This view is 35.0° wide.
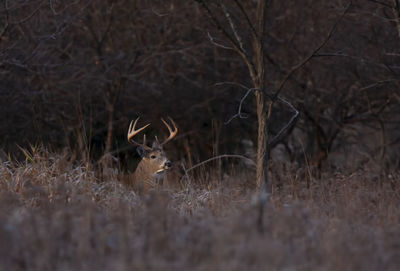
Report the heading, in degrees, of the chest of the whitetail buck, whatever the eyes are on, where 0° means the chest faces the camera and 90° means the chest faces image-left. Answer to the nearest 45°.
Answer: approximately 315°
